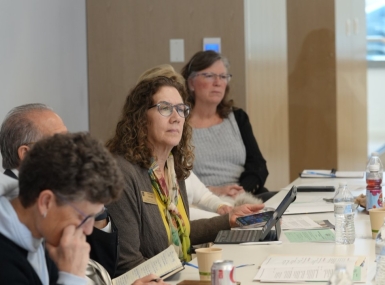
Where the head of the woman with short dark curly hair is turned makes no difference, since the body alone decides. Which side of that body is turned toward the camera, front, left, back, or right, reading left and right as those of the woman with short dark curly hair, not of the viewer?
right

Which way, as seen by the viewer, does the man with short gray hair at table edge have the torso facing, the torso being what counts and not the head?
to the viewer's right

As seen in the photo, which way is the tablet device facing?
to the viewer's left

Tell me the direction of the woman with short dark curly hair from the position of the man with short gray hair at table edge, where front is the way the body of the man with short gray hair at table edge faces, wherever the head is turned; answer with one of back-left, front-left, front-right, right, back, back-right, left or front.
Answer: right

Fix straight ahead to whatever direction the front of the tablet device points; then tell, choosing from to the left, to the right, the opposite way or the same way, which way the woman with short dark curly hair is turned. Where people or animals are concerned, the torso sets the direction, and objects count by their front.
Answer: the opposite way

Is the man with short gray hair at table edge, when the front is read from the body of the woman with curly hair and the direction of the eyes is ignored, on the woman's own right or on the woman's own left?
on the woman's own right

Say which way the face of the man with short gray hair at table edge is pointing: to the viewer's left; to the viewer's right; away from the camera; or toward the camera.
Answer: to the viewer's right
